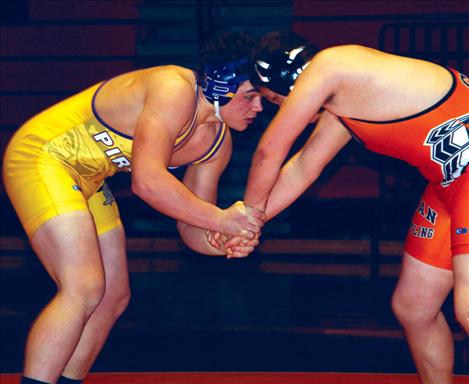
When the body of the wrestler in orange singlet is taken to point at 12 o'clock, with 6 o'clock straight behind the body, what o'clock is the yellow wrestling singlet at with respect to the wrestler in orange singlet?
The yellow wrestling singlet is roughly at 12 o'clock from the wrestler in orange singlet.

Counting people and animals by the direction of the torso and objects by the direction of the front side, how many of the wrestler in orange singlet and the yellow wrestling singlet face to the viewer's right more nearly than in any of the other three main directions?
1

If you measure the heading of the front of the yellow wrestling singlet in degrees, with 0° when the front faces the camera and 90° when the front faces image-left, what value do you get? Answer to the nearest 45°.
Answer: approximately 270°

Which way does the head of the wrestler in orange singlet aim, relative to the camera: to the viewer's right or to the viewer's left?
to the viewer's left

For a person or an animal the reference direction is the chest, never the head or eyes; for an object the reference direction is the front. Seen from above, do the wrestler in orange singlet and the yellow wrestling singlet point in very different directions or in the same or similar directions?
very different directions

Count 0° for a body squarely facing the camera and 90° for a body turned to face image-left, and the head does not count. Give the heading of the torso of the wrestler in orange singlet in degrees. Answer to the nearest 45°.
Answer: approximately 90°
